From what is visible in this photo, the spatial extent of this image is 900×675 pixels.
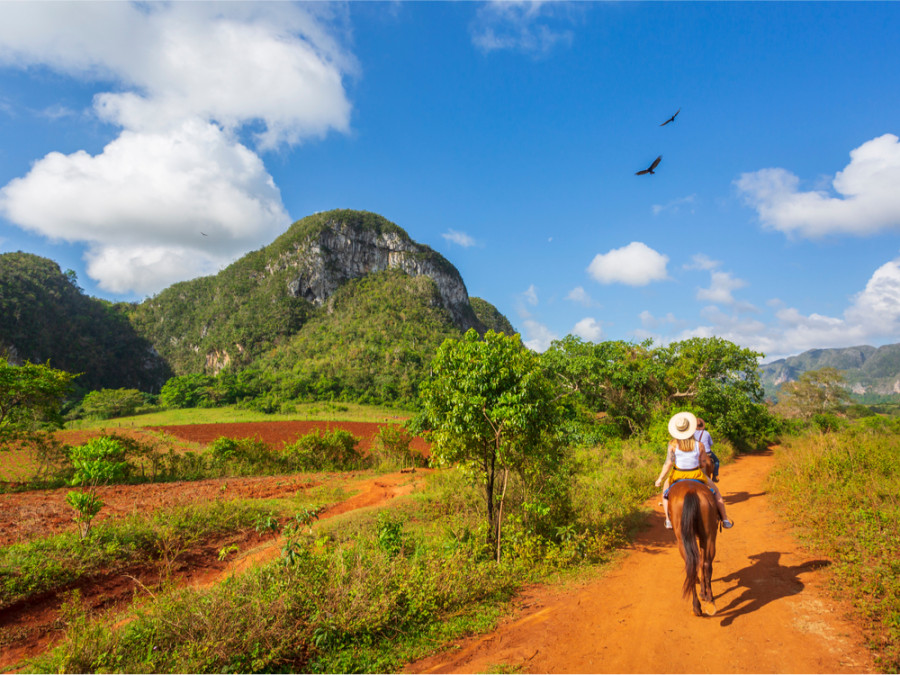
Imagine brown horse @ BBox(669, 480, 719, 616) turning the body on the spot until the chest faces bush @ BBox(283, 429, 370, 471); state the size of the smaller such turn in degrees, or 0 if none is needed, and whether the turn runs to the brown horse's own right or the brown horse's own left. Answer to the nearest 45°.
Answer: approximately 45° to the brown horse's own left

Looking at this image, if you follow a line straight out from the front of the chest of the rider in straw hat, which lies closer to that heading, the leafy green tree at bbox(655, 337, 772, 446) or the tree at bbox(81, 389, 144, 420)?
the leafy green tree

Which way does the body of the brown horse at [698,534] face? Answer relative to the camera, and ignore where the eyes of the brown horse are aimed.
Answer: away from the camera

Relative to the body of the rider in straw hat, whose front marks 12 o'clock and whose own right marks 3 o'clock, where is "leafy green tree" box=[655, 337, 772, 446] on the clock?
The leafy green tree is roughly at 12 o'clock from the rider in straw hat.

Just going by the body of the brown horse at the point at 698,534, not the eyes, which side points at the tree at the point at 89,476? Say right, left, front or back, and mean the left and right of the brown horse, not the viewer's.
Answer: left

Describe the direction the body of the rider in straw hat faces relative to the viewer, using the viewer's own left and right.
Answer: facing away from the viewer

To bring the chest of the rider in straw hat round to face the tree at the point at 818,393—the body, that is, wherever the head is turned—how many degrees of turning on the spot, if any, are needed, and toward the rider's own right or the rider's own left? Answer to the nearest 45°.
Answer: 0° — they already face it

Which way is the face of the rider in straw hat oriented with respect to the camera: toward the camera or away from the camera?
away from the camera
